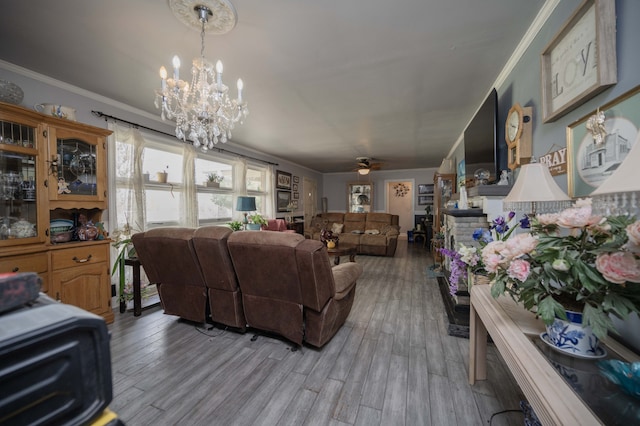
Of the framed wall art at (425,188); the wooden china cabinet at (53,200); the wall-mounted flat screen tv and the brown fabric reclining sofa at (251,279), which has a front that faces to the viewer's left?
the wall-mounted flat screen tv

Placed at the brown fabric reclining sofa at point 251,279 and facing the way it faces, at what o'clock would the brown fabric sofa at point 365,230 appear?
The brown fabric sofa is roughly at 12 o'clock from the brown fabric reclining sofa.

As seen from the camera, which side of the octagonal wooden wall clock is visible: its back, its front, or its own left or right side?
left

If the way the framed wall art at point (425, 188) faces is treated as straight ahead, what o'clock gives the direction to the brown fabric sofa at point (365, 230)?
The brown fabric sofa is roughly at 1 o'clock from the framed wall art.

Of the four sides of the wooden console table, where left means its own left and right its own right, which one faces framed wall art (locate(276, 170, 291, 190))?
right

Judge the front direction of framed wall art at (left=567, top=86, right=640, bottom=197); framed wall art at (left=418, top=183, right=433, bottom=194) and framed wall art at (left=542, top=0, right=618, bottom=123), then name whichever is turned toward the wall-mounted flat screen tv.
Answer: framed wall art at (left=418, top=183, right=433, bottom=194)

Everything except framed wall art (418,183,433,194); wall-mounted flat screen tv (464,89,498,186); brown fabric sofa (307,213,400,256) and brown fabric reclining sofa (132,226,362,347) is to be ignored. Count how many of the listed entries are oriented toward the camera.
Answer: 2

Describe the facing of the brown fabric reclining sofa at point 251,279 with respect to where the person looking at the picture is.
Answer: facing away from the viewer and to the right of the viewer

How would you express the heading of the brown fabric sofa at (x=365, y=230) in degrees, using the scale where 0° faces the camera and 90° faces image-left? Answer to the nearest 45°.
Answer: approximately 0°

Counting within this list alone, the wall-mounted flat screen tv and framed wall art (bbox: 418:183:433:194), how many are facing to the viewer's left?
1

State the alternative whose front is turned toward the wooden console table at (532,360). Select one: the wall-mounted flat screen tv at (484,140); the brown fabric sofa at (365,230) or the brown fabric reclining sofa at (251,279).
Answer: the brown fabric sofa
